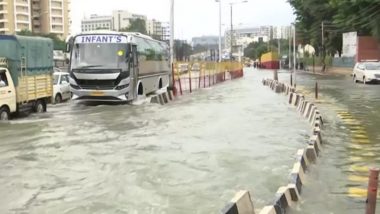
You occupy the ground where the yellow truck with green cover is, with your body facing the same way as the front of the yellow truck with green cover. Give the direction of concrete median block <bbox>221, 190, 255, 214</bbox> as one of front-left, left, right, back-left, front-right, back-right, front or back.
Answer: front-left

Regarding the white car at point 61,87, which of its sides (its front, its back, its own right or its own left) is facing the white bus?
left

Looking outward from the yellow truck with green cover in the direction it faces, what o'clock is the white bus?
The white bus is roughly at 6 o'clock from the yellow truck with green cover.

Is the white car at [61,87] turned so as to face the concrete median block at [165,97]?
no

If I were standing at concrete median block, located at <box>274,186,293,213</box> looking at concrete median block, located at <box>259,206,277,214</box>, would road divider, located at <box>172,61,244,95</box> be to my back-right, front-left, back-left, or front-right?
back-right

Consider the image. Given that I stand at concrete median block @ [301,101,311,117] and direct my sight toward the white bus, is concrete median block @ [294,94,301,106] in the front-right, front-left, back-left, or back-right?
front-right

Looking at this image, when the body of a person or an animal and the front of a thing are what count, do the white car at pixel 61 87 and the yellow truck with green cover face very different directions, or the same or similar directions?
same or similar directions

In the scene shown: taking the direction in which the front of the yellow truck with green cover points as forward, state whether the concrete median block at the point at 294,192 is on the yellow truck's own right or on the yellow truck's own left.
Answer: on the yellow truck's own left

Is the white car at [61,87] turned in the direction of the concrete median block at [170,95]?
no

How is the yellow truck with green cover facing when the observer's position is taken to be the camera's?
facing the viewer and to the left of the viewer

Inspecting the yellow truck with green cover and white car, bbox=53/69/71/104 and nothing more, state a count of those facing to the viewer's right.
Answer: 0

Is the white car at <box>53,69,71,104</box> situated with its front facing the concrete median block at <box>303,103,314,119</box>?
no

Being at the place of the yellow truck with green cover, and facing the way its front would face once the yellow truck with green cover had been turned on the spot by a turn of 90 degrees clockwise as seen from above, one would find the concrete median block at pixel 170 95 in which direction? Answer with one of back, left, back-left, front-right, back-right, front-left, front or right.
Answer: right

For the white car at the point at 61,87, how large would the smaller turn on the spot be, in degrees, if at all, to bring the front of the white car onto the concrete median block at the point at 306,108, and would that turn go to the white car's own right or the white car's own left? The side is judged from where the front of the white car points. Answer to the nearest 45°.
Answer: approximately 90° to the white car's own left

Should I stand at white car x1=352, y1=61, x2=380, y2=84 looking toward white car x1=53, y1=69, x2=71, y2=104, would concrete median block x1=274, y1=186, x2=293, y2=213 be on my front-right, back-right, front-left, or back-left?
front-left

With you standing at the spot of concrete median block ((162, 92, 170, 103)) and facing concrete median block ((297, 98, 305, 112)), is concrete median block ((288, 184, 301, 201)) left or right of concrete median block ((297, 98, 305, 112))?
right

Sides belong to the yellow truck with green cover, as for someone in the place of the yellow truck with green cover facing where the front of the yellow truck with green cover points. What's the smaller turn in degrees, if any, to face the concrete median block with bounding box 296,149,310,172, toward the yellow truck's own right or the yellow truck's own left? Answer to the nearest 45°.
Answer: approximately 90° to the yellow truck's own left
